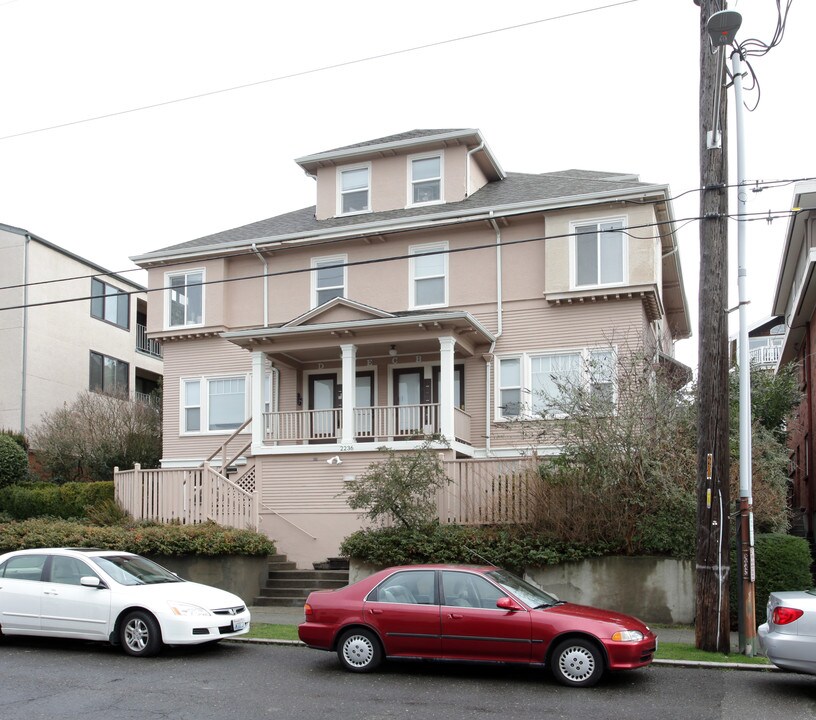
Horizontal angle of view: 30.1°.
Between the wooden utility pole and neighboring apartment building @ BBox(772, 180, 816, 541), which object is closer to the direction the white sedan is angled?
the wooden utility pole

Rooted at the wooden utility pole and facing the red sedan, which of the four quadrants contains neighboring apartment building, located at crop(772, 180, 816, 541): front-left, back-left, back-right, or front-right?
back-right

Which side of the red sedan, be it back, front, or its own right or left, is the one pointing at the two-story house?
left

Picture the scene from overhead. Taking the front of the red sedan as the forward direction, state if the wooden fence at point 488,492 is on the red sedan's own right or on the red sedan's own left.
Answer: on the red sedan's own left

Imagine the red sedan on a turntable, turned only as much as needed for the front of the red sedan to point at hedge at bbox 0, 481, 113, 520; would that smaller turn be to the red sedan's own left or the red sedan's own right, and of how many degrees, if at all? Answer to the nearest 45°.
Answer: approximately 135° to the red sedan's own left

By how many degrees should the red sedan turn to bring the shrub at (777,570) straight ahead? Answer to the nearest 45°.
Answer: approximately 45° to its left

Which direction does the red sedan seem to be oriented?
to the viewer's right

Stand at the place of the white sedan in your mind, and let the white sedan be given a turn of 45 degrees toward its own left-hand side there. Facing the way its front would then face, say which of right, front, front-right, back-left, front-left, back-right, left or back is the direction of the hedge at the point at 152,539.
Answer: left

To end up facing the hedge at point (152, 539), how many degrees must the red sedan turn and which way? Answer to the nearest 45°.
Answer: approximately 135° to its left
